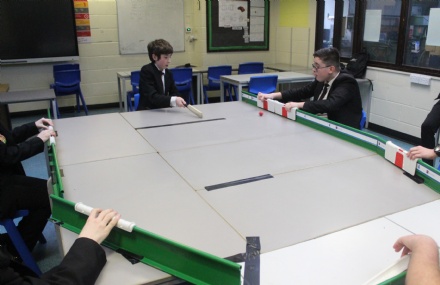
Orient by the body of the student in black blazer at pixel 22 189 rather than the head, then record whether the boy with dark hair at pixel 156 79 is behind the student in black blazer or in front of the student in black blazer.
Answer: in front

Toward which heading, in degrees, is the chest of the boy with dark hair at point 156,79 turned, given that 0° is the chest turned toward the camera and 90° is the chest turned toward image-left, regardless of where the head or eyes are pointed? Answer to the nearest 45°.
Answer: approximately 315°

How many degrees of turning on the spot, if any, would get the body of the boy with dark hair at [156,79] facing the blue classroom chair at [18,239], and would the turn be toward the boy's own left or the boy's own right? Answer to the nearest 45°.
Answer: approximately 90° to the boy's own right

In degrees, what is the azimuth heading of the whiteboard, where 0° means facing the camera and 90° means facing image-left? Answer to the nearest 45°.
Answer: approximately 0°

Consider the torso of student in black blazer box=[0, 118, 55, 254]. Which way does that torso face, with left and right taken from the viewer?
facing to the right of the viewer

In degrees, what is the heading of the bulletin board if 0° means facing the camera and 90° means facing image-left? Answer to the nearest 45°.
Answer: approximately 0°

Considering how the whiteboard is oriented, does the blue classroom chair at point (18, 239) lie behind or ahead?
ahead

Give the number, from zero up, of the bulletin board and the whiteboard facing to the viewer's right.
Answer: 0

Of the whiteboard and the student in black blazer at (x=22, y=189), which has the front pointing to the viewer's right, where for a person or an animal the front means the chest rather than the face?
the student in black blazer

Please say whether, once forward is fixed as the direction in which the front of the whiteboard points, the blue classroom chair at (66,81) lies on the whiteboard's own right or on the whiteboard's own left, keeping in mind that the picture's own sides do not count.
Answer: on the whiteboard's own right

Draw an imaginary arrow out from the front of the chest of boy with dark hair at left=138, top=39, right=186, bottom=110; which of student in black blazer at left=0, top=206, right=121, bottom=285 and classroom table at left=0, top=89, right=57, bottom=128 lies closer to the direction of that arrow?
the student in black blazer

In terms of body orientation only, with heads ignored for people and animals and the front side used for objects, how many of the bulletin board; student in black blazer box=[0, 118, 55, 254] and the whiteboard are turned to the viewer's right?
1
